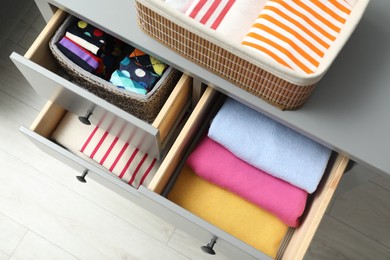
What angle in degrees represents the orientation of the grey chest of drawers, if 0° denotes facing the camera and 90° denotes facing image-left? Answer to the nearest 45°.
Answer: approximately 45°

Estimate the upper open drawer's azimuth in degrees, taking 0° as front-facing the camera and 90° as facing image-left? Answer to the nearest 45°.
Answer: approximately 45°
